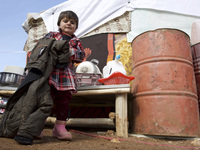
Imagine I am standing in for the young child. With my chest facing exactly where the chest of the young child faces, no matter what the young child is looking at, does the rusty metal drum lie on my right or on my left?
on my left

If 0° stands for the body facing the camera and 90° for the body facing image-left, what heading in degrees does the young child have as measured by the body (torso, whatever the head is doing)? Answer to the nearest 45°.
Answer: approximately 315°

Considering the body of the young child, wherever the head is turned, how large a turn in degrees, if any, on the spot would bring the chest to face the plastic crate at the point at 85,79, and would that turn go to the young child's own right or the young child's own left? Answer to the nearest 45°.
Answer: approximately 90° to the young child's own left

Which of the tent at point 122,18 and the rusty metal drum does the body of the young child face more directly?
the rusty metal drum

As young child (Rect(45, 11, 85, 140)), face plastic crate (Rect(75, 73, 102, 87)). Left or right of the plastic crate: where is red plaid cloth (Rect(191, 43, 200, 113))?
right

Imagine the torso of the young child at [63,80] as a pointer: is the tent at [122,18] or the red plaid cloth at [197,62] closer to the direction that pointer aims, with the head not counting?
the red plaid cloth
